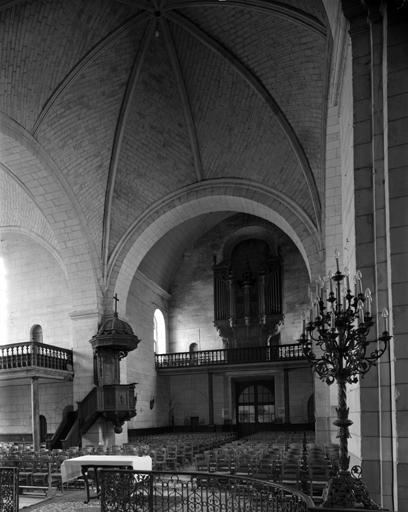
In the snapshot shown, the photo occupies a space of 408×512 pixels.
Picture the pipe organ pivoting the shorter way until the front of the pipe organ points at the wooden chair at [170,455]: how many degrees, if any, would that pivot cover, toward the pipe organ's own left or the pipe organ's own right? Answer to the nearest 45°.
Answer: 0° — it already faces it

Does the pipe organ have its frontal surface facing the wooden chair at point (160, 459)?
yes

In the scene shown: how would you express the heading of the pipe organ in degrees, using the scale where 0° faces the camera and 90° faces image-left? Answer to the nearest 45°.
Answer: approximately 0°

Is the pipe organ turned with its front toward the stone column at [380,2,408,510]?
yes

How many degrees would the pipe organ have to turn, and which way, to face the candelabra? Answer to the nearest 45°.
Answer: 0° — it already faces it
